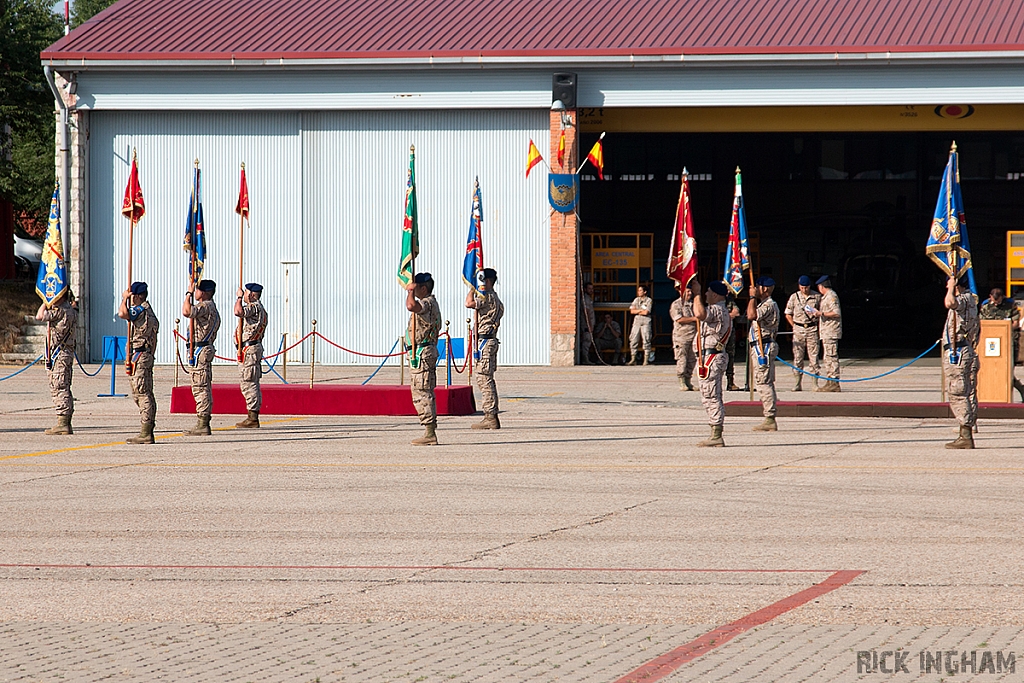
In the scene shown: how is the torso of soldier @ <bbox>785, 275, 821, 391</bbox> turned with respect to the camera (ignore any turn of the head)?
toward the camera

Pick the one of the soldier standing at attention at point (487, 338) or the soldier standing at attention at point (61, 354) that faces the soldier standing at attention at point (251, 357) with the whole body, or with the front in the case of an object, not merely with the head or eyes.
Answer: the soldier standing at attention at point (487, 338)

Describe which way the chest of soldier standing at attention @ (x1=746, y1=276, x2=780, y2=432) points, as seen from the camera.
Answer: to the viewer's left

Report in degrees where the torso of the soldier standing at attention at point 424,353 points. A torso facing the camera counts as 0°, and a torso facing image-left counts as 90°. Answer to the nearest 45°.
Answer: approximately 90°

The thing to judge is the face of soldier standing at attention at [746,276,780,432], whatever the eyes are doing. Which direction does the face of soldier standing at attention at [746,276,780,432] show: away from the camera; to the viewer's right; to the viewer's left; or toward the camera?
to the viewer's left

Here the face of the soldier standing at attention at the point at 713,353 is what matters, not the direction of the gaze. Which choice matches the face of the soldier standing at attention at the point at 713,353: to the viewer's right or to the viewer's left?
to the viewer's left

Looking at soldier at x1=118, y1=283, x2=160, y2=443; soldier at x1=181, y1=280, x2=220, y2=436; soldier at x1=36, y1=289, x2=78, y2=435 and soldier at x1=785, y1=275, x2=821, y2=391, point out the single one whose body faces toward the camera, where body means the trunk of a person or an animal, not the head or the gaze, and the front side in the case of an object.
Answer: soldier at x1=785, y1=275, x2=821, y2=391

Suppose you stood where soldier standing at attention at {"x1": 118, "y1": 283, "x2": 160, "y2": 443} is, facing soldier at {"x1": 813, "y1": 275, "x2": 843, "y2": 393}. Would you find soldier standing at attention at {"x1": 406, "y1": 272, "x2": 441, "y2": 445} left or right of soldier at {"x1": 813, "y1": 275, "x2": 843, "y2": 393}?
right

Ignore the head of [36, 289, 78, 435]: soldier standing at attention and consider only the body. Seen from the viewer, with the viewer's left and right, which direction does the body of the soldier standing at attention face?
facing to the left of the viewer

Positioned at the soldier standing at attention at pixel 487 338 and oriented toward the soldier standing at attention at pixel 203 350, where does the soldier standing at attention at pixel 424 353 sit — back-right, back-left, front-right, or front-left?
front-left

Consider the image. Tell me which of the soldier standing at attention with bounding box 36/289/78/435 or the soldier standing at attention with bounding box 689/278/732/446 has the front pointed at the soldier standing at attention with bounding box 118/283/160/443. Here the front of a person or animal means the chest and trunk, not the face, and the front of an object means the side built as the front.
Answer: the soldier standing at attention with bounding box 689/278/732/446

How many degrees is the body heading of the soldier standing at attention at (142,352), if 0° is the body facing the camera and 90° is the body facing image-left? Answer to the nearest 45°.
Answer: approximately 90°

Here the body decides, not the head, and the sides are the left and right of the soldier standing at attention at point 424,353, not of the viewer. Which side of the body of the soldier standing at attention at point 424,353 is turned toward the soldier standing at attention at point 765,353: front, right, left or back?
back

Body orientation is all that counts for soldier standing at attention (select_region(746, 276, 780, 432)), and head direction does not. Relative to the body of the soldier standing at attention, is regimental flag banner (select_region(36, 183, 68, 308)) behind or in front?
in front

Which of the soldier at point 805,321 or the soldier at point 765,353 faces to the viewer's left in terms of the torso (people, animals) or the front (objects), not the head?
the soldier at point 765,353

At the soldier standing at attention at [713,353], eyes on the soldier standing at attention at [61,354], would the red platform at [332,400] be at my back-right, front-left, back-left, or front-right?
front-right

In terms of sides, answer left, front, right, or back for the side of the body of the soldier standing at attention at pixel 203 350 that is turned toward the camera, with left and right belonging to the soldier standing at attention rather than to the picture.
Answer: left

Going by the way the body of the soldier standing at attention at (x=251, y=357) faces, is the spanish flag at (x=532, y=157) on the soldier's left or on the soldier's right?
on the soldier's right

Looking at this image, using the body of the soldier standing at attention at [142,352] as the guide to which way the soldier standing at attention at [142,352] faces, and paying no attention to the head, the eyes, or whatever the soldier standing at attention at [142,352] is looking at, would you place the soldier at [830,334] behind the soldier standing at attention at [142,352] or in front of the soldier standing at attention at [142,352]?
behind

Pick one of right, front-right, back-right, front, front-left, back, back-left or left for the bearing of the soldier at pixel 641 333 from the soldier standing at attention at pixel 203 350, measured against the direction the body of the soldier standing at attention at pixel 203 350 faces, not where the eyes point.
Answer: back-right
